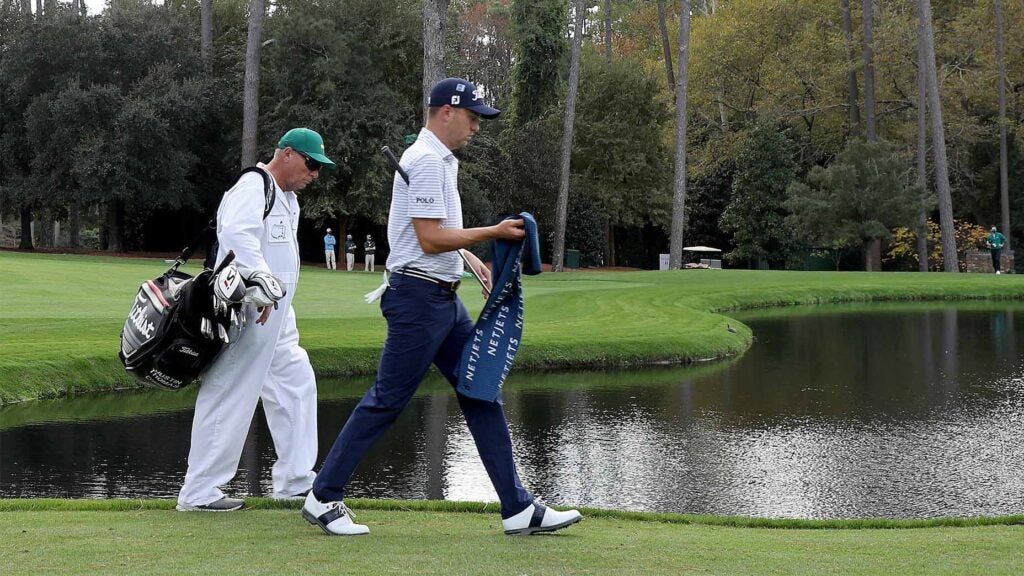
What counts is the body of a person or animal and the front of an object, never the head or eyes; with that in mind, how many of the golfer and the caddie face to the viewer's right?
2

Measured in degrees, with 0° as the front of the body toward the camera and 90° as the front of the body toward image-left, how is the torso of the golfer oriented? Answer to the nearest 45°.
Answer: approximately 270°

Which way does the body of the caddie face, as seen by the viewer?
to the viewer's right

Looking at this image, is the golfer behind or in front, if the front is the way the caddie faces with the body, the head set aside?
in front

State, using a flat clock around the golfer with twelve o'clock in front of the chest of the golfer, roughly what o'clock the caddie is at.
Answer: The caddie is roughly at 7 o'clock from the golfer.

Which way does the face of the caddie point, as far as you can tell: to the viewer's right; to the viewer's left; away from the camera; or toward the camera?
to the viewer's right

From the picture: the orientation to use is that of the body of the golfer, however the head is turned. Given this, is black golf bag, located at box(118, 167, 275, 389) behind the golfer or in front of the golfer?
behind
